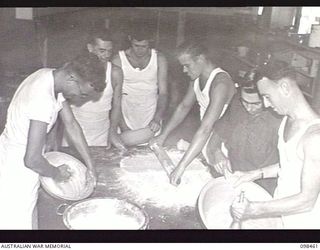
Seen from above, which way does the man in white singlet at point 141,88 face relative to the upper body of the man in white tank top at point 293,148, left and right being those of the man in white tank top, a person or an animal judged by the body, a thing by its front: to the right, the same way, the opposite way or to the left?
to the left

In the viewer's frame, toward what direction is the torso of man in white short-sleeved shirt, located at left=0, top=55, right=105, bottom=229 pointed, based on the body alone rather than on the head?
to the viewer's right

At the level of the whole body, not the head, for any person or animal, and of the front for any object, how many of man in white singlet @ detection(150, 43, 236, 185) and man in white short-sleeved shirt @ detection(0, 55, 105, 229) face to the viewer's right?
1

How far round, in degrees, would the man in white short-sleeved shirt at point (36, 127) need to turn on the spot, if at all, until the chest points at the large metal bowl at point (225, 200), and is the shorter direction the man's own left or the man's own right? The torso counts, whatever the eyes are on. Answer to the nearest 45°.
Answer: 0° — they already face it

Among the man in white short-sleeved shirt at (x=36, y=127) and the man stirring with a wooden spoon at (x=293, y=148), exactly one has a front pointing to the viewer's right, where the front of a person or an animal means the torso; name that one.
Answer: the man in white short-sleeved shirt

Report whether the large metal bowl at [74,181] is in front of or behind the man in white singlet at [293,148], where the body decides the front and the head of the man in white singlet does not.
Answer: in front

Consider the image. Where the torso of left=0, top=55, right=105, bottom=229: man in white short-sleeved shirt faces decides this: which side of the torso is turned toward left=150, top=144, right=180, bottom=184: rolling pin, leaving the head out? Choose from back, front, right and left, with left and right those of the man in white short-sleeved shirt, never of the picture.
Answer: front

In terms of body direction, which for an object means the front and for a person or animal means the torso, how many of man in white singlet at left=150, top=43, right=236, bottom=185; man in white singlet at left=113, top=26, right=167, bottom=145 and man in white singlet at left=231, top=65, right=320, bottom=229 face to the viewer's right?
0

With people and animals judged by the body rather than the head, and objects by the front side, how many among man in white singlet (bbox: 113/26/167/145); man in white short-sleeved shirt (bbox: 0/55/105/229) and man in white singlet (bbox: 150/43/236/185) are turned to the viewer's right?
1

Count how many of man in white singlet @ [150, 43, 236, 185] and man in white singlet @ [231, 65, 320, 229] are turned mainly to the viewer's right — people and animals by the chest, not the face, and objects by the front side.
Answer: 0

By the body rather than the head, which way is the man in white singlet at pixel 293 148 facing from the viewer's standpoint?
to the viewer's left

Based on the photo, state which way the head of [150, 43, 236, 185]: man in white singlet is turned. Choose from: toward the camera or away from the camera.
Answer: toward the camera

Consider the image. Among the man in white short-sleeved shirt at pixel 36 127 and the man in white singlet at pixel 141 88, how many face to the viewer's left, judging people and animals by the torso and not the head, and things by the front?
0

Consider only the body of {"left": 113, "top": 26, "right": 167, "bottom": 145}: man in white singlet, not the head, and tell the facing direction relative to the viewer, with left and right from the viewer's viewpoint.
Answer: facing the viewer

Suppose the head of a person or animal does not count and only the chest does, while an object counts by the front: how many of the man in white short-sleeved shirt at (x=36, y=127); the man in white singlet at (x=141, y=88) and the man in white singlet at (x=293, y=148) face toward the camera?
1
